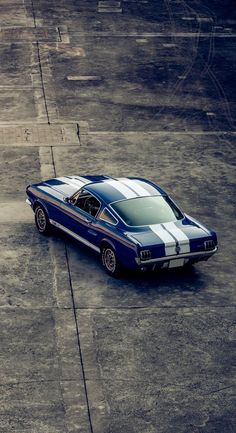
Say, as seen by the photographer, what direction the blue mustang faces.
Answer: facing away from the viewer and to the left of the viewer
